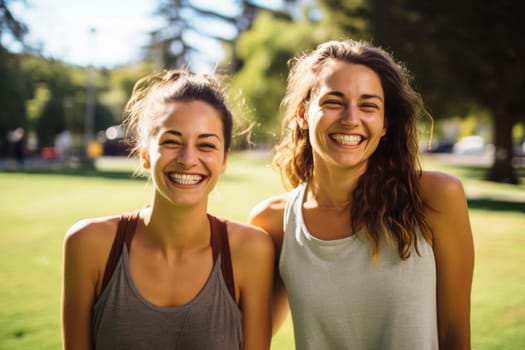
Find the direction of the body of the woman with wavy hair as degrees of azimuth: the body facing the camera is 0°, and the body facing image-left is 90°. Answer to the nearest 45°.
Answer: approximately 0°

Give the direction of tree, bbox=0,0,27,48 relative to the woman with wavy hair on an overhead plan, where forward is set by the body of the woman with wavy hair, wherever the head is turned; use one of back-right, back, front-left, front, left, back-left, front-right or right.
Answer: back-right
